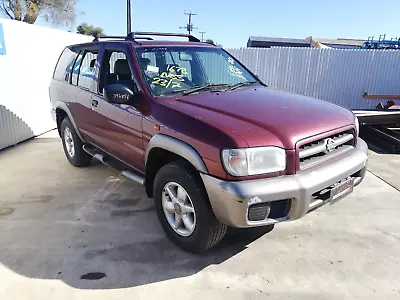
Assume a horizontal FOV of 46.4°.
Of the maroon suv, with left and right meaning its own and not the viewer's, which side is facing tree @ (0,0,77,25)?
back

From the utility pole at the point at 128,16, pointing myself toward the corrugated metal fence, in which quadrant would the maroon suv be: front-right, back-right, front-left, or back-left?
front-right

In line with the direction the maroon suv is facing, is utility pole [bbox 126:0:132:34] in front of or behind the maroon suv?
behind

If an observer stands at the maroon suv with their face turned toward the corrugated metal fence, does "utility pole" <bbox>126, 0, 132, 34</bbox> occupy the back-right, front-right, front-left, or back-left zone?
front-left

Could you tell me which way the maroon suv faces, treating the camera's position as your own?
facing the viewer and to the right of the viewer

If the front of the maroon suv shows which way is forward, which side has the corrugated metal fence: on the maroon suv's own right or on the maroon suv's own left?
on the maroon suv's own left
